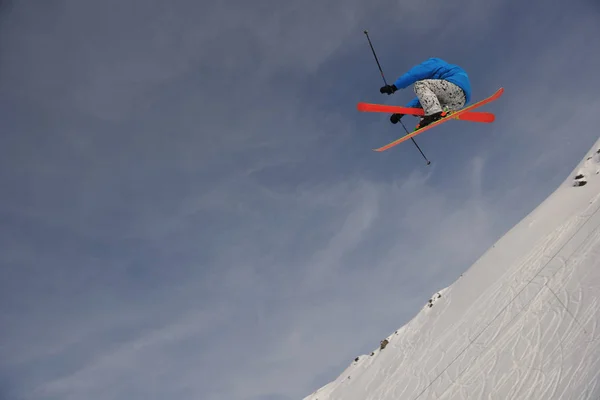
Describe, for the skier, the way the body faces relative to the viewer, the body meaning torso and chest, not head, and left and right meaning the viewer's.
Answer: facing to the left of the viewer
